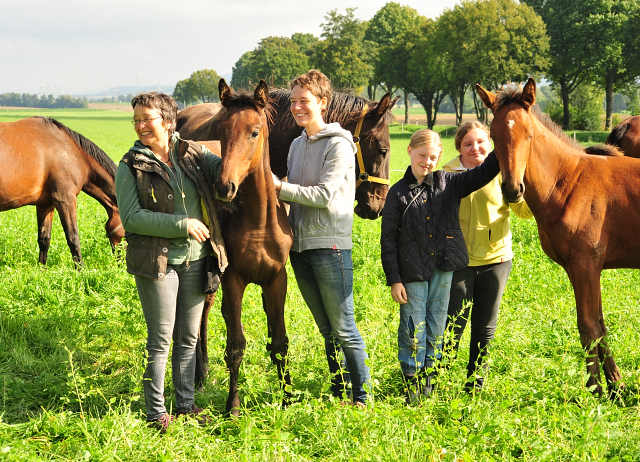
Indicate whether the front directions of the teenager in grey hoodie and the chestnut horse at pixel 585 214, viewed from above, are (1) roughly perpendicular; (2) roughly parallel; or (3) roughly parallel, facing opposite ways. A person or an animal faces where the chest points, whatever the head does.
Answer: roughly parallel

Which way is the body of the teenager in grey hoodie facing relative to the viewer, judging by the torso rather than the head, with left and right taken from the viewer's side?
facing the viewer and to the left of the viewer

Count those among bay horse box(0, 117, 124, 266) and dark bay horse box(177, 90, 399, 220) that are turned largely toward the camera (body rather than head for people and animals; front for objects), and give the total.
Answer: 0

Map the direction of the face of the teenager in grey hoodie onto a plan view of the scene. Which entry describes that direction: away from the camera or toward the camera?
toward the camera

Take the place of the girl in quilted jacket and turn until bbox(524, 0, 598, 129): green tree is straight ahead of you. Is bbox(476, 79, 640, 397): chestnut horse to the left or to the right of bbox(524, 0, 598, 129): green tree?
right

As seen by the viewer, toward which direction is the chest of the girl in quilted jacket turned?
toward the camera

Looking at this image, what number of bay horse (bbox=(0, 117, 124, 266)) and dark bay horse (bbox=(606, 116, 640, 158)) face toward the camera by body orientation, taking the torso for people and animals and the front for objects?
0

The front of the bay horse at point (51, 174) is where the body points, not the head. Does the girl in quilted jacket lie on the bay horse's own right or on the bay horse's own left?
on the bay horse's own right

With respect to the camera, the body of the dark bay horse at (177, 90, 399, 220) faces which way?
to the viewer's right

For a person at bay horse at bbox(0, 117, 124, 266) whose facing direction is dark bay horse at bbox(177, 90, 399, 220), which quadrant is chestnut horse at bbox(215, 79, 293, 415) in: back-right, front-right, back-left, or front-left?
front-right

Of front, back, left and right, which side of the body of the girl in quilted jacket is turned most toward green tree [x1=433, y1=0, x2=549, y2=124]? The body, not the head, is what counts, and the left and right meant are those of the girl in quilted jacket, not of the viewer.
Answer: back

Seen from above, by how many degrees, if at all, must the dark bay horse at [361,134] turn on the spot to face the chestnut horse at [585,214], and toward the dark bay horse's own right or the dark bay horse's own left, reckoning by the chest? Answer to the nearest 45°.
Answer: approximately 45° to the dark bay horse's own right

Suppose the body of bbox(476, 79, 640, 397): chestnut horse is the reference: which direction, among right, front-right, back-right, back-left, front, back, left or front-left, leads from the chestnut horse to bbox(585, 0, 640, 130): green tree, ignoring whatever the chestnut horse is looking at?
back-right
